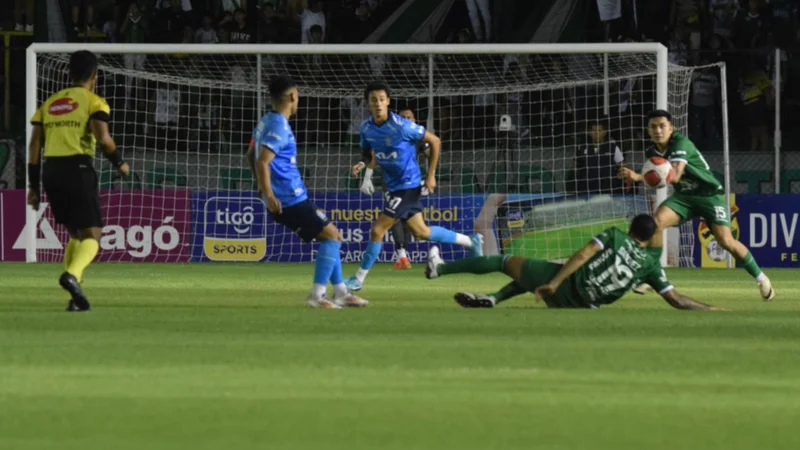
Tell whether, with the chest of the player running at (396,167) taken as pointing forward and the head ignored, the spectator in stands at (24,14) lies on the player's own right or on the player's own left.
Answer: on the player's own right

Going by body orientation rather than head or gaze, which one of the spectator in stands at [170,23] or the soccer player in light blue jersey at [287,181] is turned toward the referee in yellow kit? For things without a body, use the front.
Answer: the spectator in stands

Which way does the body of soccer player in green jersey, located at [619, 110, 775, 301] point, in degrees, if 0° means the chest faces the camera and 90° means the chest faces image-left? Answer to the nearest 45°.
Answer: approximately 45°

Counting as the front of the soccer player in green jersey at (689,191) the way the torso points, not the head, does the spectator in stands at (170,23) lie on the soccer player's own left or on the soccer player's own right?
on the soccer player's own right

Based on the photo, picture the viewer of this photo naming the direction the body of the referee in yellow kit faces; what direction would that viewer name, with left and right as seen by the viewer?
facing away from the viewer and to the right of the viewer

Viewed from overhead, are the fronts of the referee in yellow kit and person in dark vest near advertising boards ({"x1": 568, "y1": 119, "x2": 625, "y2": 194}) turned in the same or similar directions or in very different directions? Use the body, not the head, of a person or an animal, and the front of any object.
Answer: very different directions

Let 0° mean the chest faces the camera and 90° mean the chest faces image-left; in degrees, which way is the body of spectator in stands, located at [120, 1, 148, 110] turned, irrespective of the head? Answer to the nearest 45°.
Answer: approximately 0°
